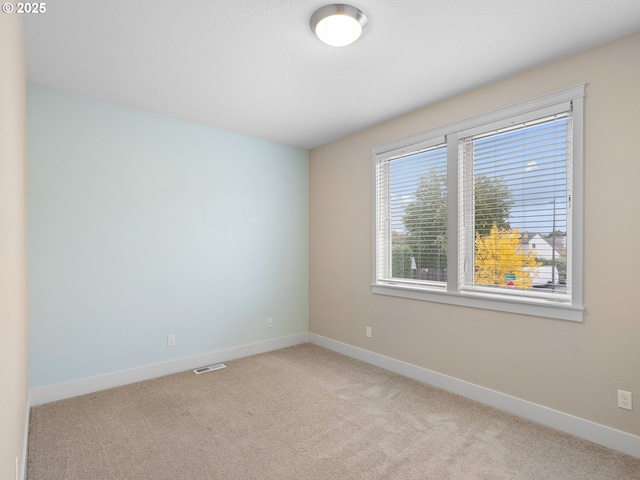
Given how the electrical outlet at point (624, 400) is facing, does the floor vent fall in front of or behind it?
in front

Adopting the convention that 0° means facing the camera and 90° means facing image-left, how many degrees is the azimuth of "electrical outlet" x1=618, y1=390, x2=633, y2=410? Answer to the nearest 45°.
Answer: approximately 45°
